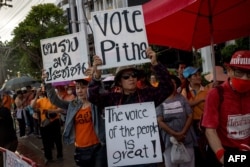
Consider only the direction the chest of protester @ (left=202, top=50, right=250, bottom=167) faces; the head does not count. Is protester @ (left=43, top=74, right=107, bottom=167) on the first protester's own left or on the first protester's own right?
on the first protester's own right

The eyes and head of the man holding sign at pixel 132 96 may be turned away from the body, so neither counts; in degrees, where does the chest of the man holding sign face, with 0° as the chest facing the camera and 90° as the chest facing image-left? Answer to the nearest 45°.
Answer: approximately 0°

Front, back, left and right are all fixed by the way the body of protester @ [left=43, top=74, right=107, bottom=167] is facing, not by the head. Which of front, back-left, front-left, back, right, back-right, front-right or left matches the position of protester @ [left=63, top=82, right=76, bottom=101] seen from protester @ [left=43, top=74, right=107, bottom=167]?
back

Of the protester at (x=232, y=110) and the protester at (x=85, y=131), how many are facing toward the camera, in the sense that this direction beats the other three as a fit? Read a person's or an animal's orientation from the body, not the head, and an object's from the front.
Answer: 2

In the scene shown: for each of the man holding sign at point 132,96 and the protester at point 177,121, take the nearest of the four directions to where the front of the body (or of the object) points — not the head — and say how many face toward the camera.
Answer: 2
